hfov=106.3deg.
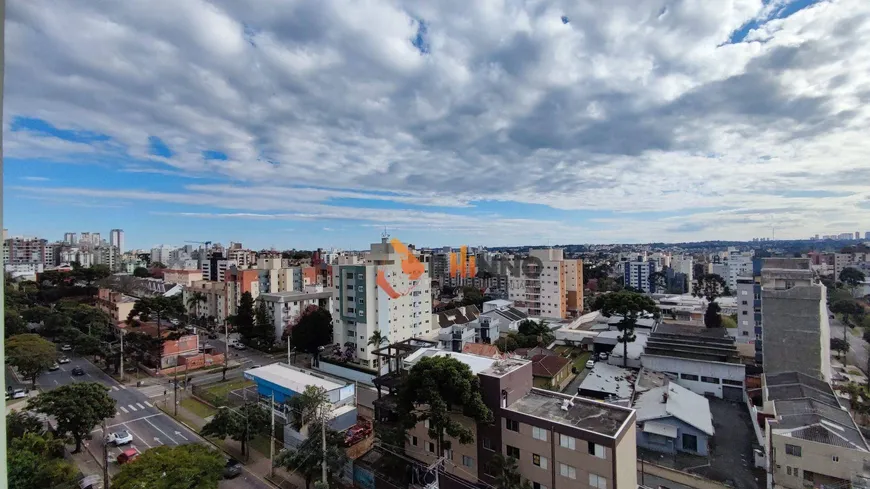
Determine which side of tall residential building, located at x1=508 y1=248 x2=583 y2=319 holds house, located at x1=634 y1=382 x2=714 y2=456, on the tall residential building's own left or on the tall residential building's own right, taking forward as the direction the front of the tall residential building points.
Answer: on the tall residential building's own left

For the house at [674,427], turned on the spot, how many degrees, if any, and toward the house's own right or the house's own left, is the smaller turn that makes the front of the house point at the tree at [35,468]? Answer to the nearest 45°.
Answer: approximately 45° to the house's own right

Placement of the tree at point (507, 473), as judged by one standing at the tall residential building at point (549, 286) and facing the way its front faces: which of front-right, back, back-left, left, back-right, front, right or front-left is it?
front-left

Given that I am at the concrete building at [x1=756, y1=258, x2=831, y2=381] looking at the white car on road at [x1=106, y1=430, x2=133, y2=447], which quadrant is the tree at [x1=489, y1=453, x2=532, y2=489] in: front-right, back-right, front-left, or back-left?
front-left

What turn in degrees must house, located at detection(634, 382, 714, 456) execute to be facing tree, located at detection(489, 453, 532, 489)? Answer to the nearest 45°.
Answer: approximately 45° to its right

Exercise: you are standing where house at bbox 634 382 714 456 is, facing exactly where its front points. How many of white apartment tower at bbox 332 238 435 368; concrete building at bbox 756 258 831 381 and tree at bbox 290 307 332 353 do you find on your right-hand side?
2

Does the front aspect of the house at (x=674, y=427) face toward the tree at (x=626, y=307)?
no

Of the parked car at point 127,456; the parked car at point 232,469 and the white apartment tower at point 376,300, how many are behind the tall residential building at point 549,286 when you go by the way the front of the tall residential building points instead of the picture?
0

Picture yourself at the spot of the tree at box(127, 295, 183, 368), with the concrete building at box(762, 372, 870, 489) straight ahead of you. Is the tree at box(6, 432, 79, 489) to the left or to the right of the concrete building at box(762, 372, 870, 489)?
right

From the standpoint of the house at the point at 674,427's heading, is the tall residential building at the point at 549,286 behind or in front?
behind

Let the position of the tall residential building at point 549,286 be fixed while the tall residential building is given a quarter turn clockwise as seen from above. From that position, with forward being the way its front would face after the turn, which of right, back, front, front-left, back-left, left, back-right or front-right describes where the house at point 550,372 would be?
back-left

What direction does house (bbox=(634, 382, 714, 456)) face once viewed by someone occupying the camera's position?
facing the viewer

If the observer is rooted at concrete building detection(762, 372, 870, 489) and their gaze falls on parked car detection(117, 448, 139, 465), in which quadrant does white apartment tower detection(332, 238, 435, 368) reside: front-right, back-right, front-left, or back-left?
front-right

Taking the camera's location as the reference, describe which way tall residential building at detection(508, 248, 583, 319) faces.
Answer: facing the viewer and to the left of the viewer

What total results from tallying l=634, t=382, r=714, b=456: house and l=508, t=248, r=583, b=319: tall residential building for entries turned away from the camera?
0

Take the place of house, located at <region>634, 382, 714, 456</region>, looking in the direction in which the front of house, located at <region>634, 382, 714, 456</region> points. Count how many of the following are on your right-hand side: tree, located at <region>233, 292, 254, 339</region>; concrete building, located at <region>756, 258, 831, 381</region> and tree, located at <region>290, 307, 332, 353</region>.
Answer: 2
